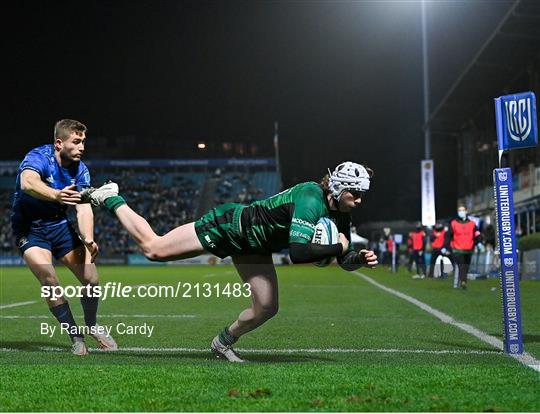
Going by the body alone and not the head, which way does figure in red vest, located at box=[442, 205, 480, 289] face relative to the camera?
toward the camera

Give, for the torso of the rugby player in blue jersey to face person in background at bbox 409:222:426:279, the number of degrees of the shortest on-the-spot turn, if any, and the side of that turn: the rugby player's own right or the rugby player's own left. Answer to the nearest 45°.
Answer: approximately 90° to the rugby player's own left

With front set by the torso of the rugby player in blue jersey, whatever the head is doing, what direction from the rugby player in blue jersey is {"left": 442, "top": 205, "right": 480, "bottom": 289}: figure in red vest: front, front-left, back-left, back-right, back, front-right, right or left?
left

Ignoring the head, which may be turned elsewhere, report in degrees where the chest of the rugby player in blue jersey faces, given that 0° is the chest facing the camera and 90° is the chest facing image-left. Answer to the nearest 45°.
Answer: approximately 315°

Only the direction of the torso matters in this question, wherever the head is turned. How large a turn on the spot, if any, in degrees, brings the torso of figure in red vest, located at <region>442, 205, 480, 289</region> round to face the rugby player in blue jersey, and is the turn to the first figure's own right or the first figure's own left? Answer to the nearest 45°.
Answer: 0° — they already face them

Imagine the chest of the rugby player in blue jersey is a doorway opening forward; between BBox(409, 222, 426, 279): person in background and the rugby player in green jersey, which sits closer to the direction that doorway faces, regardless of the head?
the rugby player in green jersey

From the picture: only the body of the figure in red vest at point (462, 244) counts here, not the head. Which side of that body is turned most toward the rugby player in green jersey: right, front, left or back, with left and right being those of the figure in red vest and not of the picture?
front

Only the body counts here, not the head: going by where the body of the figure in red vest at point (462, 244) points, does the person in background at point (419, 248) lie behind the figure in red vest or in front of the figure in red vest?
behind

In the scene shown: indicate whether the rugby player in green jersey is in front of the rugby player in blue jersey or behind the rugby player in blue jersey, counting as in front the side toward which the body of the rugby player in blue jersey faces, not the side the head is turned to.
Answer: in front

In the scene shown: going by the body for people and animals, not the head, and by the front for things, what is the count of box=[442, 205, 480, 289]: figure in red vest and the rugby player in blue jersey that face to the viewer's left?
0
